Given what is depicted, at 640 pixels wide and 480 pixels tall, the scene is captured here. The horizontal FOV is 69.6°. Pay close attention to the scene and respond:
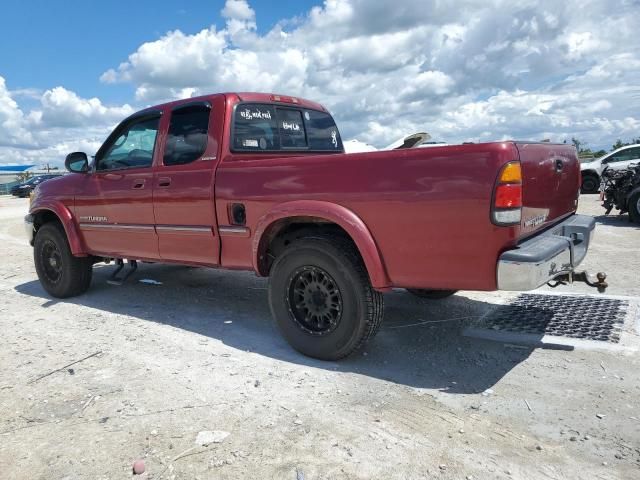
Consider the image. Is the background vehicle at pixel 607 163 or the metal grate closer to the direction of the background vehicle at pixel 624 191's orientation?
the metal grate

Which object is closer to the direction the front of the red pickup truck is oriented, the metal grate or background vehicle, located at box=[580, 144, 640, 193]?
the background vehicle

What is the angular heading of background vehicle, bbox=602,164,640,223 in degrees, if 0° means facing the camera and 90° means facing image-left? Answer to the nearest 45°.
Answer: approximately 45°

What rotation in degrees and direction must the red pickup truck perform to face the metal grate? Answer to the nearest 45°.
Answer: approximately 135° to its right

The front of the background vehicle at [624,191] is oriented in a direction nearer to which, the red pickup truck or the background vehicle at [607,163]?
the red pickup truck

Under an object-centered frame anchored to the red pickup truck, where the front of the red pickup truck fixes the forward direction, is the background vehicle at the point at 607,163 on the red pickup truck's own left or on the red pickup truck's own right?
on the red pickup truck's own right

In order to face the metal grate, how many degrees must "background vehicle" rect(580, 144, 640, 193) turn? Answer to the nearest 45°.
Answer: approximately 90° to its left

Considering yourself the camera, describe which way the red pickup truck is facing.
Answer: facing away from the viewer and to the left of the viewer

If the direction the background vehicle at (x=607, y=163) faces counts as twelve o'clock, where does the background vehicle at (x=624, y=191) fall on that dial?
the background vehicle at (x=624, y=191) is roughly at 9 o'clock from the background vehicle at (x=607, y=163).

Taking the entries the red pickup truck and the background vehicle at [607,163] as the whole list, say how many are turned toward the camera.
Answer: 0

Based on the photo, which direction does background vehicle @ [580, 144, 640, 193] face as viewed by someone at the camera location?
facing to the left of the viewer

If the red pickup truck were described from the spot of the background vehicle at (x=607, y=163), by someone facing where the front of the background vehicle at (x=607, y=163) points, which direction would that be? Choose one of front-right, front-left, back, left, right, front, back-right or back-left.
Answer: left
